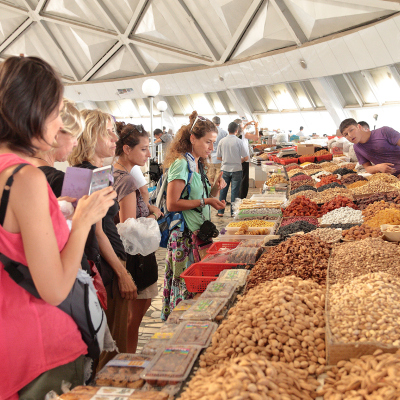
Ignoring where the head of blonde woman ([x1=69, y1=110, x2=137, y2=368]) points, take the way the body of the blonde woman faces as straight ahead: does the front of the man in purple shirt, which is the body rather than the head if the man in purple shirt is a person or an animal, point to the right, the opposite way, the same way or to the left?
the opposite way

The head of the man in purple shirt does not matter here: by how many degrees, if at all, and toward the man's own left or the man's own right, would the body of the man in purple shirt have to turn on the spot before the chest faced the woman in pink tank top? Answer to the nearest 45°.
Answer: approximately 45° to the man's own left

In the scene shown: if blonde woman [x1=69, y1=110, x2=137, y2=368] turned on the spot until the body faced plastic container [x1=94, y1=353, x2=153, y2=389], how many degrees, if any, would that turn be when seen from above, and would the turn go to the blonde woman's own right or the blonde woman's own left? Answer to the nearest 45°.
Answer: approximately 90° to the blonde woman's own right

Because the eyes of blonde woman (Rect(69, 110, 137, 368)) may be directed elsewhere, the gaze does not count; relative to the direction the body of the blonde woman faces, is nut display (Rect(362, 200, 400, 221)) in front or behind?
in front

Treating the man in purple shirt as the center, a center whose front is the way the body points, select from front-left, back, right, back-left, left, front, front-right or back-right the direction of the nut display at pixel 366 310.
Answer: front-left

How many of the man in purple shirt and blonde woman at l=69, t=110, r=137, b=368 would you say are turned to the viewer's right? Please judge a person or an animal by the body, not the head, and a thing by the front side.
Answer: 1

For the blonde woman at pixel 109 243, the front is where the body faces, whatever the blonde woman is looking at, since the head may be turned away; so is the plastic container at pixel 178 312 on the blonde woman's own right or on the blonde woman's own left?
on the blonde woman's own right

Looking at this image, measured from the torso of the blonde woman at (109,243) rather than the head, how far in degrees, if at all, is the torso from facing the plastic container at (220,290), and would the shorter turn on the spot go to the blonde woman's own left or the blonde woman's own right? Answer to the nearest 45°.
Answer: approximately 45° to the blonde woman's own right

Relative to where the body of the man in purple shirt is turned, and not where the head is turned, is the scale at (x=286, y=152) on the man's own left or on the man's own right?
on the man's own right

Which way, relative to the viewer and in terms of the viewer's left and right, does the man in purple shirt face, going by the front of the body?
facing the viewer and to the left of the viewer

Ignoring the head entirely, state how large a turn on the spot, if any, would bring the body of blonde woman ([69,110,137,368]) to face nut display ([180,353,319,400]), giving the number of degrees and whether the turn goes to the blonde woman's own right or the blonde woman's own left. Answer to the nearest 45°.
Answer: approximately 90° to the blonde woman's own right

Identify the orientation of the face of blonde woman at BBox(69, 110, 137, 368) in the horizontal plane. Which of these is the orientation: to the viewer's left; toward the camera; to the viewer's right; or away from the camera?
to the viewer's right

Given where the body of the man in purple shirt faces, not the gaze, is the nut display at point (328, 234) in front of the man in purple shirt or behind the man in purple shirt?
in front

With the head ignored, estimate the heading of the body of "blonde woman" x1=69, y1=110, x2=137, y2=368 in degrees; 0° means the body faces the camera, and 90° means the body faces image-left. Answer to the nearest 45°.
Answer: approximately 270°

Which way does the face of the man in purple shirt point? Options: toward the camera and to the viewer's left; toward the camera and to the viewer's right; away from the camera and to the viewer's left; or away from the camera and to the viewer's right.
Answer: toward the camera and to the viewer's left
